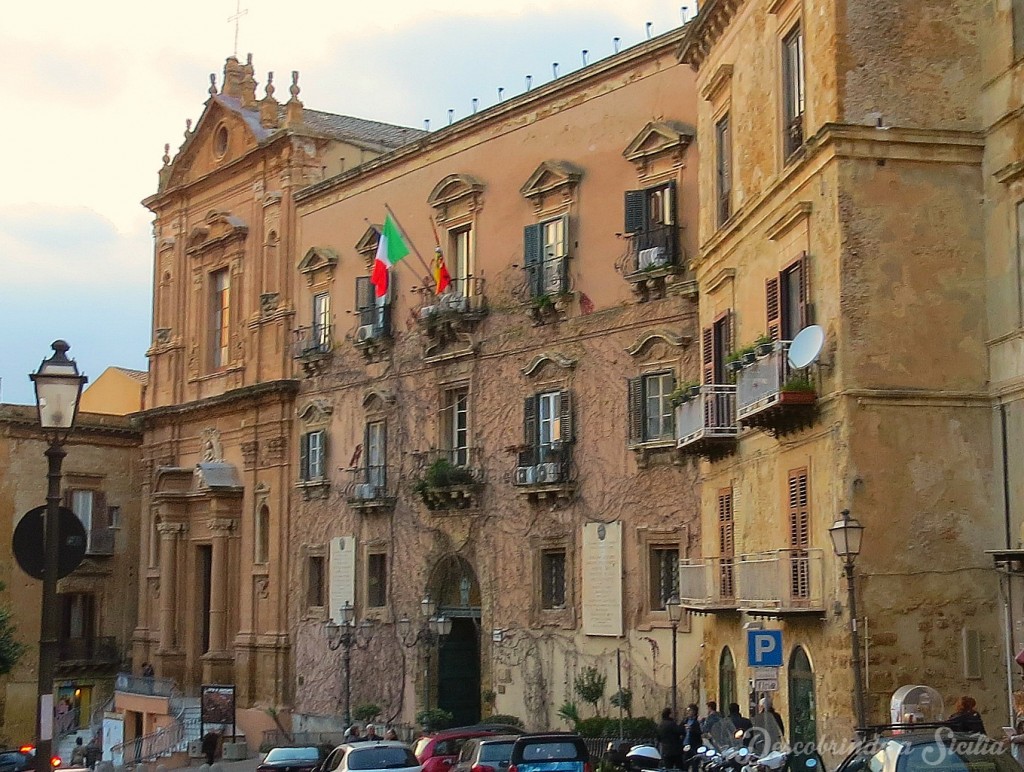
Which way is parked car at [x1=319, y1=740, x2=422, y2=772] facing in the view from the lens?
facing away from the viewer and to the left of the viewer

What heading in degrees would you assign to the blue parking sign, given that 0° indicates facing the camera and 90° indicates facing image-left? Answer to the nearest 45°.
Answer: approximately 0°

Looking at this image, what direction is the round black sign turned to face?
away from the camera

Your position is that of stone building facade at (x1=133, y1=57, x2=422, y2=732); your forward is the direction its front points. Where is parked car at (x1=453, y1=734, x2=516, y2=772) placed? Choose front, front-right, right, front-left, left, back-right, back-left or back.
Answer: front-left

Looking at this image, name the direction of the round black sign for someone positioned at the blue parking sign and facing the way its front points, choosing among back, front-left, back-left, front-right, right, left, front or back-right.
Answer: front-right

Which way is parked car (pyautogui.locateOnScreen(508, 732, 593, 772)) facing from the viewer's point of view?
away from the camera

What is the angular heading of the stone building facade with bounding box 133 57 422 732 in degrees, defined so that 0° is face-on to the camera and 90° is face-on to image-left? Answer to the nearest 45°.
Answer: approximately 45°

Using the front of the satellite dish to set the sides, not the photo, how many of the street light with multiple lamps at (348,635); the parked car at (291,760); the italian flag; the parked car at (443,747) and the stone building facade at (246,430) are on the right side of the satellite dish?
5

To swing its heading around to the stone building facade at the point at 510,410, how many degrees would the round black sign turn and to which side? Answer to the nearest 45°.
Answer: approximately 45° to its right

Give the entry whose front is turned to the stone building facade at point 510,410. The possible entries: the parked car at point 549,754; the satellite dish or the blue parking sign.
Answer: the parked car

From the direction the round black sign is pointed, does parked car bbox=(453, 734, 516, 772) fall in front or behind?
in front

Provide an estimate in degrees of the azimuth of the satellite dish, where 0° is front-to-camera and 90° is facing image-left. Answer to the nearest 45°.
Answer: approximately 45°

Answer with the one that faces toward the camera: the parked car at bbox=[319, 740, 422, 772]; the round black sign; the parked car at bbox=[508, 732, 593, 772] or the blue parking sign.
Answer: the blue parking sign

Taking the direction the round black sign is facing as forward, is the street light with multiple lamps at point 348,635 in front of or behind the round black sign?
in front
